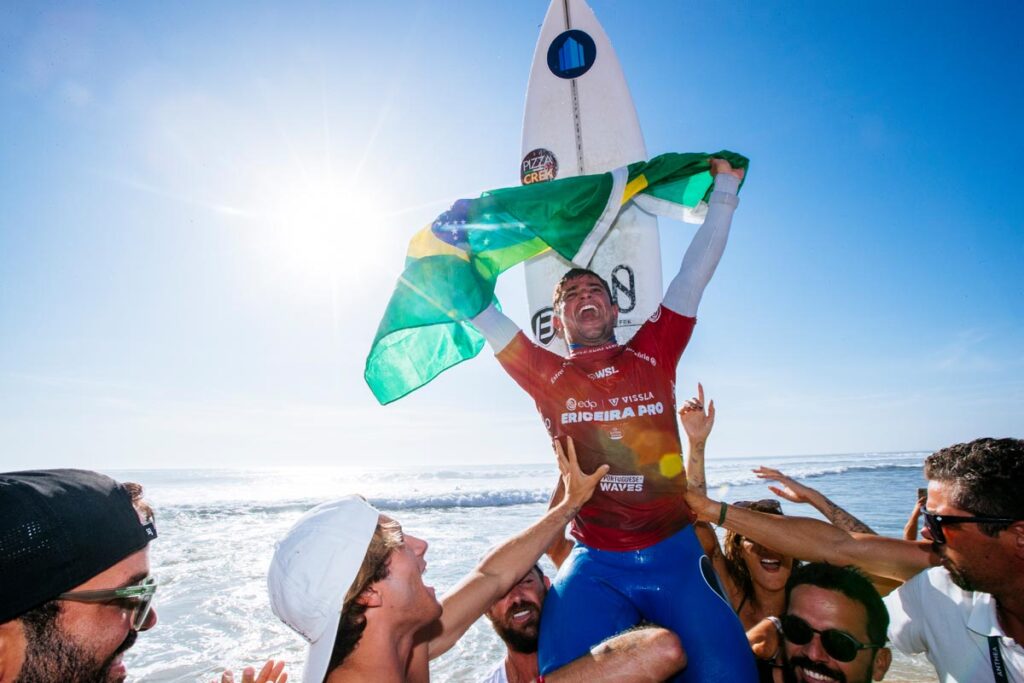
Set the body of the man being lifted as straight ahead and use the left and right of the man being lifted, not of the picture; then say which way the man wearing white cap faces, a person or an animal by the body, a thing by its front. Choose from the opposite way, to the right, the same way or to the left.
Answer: to the left

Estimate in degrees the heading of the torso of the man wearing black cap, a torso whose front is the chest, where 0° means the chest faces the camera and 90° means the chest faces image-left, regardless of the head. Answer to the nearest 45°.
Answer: approximately 270°

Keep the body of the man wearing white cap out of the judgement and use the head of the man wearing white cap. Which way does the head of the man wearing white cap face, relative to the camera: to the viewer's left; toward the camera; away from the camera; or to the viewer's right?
to the viewer's right

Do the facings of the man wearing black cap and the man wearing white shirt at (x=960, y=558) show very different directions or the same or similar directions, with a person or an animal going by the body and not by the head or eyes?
very different directions

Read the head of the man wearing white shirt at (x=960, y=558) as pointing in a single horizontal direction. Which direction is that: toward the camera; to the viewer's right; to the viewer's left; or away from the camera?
to the viewer's left

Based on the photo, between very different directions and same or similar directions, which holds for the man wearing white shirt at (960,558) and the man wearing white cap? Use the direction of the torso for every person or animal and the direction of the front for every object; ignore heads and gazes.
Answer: very different directions

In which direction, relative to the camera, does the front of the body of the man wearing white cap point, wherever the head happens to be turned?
to the viewer's right

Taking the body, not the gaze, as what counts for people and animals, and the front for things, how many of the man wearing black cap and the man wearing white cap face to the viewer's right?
2

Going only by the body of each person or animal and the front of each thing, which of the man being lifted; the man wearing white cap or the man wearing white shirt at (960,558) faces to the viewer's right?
the man wearing white cap

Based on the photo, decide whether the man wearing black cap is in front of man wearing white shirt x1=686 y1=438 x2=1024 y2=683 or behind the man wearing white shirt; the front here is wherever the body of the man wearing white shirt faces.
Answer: in front

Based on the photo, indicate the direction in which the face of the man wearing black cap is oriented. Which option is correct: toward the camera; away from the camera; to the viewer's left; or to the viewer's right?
to the viewer's right

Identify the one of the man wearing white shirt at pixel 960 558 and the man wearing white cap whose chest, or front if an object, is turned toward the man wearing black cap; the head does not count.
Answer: the man wearing white shirt

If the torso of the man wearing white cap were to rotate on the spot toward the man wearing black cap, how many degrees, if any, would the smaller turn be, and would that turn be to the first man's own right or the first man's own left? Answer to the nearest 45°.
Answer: approximately 135° to the first man's own right
